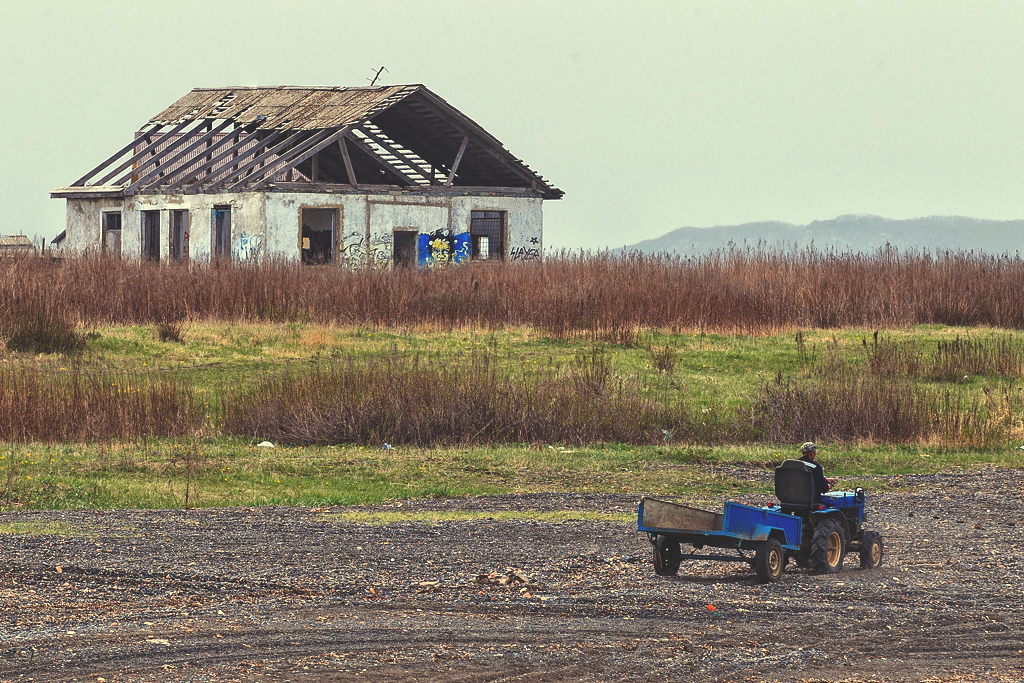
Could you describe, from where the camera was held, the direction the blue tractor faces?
facing away from the viewer and to the right of the viewer

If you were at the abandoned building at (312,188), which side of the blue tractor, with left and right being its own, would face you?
left
